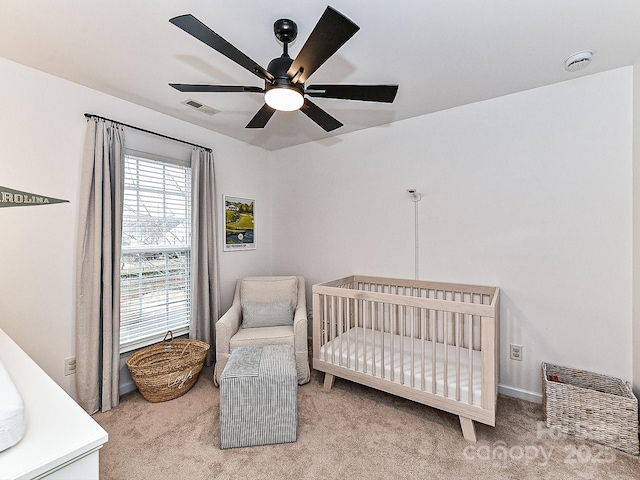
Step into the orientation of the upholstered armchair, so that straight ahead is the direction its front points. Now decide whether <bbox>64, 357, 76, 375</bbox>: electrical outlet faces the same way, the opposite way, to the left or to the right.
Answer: to the left

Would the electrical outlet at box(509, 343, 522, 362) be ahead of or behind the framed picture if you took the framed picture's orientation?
ahead

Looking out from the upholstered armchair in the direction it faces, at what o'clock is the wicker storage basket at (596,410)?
The wicker storage basket is roughly at 10 o'clock from the upholstered armchair.

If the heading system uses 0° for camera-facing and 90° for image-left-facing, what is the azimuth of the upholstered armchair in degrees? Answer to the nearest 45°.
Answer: approximately 0°

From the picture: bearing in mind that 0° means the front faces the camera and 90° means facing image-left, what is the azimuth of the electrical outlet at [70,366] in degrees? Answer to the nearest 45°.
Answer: approximately 315°

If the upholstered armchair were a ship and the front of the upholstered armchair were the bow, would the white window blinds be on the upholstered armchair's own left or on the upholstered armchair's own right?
on the upholstered armchair's own right

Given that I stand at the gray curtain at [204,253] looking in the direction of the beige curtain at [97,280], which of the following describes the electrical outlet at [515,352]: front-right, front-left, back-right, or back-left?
back-left

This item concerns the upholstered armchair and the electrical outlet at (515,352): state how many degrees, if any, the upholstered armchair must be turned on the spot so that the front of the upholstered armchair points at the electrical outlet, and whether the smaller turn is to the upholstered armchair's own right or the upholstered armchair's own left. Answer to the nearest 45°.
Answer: approximately 45° to the upholstered armchair's own left

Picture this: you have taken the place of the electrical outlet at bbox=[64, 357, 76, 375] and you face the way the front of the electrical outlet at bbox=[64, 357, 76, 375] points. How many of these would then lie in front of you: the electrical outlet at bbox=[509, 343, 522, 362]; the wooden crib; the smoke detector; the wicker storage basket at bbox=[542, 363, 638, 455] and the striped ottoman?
5

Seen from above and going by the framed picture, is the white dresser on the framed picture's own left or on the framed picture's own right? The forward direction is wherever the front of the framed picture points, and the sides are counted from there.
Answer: on the framed picture's own right

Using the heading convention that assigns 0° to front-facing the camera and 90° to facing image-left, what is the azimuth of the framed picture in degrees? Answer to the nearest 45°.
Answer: approximately 315°
